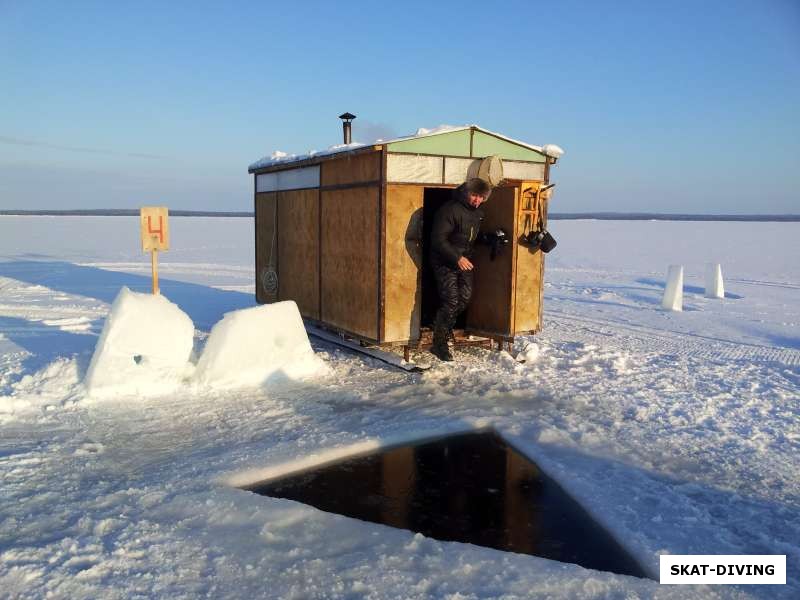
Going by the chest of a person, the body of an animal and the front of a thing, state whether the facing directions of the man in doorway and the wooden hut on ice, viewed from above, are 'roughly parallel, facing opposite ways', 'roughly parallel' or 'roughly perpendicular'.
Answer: roughly parallel

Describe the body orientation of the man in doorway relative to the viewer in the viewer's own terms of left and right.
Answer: facing the viewer and to the right of the viewer

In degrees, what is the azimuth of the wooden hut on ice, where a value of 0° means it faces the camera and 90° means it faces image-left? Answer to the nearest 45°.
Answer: approximately 315°

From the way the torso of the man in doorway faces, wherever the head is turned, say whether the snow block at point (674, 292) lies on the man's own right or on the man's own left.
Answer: on the man's own left

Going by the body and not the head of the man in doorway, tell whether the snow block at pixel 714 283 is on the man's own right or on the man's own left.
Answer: on the man's own left

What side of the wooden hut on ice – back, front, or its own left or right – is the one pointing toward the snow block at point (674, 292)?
left

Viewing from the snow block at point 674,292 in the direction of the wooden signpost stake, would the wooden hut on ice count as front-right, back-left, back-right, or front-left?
front-left

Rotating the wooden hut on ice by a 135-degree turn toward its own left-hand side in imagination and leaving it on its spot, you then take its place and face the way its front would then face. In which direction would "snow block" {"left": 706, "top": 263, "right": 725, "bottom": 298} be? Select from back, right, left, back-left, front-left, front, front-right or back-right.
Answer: front-right

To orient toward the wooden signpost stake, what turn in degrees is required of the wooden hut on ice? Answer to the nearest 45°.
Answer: approximately 135° to its right

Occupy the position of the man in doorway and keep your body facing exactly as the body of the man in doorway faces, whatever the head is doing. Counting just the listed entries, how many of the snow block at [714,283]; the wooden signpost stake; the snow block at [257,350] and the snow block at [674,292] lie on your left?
2

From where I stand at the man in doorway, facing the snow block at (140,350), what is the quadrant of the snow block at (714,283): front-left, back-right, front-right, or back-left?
back-right
